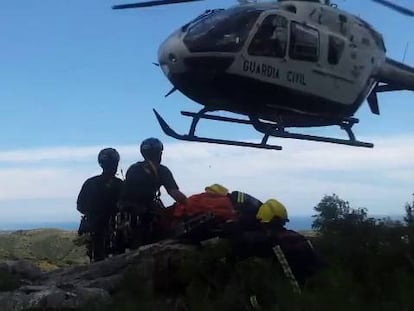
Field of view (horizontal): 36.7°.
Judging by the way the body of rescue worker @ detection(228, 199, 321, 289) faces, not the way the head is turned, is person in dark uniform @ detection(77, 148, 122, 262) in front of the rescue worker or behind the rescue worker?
in front

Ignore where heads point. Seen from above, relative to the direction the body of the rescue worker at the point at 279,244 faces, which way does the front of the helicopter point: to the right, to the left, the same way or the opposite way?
to the left

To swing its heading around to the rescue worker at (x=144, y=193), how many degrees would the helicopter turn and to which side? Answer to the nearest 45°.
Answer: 0° — it already faces them

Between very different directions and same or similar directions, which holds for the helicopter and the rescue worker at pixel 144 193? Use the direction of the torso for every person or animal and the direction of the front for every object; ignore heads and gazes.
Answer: very different directions

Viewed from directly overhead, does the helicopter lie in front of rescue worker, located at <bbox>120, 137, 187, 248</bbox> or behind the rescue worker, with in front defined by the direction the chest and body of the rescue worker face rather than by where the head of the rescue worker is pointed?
in front

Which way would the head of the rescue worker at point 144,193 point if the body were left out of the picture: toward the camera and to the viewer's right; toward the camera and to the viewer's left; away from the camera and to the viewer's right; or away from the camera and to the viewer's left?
away from the camera and to the viewer's right

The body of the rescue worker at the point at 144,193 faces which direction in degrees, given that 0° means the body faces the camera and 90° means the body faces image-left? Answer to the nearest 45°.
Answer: approximately 225°

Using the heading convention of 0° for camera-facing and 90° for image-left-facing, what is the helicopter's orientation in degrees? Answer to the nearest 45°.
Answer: approximately 45°

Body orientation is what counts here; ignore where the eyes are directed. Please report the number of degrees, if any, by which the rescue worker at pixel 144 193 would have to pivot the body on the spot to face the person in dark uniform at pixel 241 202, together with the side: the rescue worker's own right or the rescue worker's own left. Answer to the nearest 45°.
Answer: approximately 45° to the rescue worker's own right

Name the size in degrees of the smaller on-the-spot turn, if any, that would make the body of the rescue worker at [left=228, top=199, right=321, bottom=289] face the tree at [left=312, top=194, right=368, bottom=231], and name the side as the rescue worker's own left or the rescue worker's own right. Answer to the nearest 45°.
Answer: approximately 45° to the rescue worker's own right

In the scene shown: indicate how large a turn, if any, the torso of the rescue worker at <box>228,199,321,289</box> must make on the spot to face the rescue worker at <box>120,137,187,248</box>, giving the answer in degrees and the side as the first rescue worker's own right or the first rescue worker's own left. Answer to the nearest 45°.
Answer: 0° — they already face them

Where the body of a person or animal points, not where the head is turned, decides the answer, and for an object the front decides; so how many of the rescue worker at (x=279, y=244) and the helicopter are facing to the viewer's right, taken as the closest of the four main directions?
0

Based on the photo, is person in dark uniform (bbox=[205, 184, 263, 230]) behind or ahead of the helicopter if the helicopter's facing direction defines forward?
ahead
